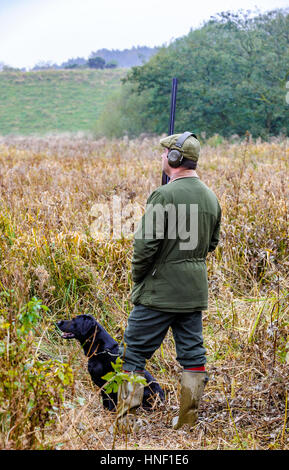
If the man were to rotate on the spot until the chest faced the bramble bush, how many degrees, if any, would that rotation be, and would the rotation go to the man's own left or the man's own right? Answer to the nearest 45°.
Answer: approximately 90° to the man's own left

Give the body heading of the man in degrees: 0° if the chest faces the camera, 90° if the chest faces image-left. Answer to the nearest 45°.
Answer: approximately 135°

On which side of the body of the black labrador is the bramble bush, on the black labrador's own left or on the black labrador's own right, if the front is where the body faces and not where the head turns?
on the black labrador's own left

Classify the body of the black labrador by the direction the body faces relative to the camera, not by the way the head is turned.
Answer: to the viewer's left
